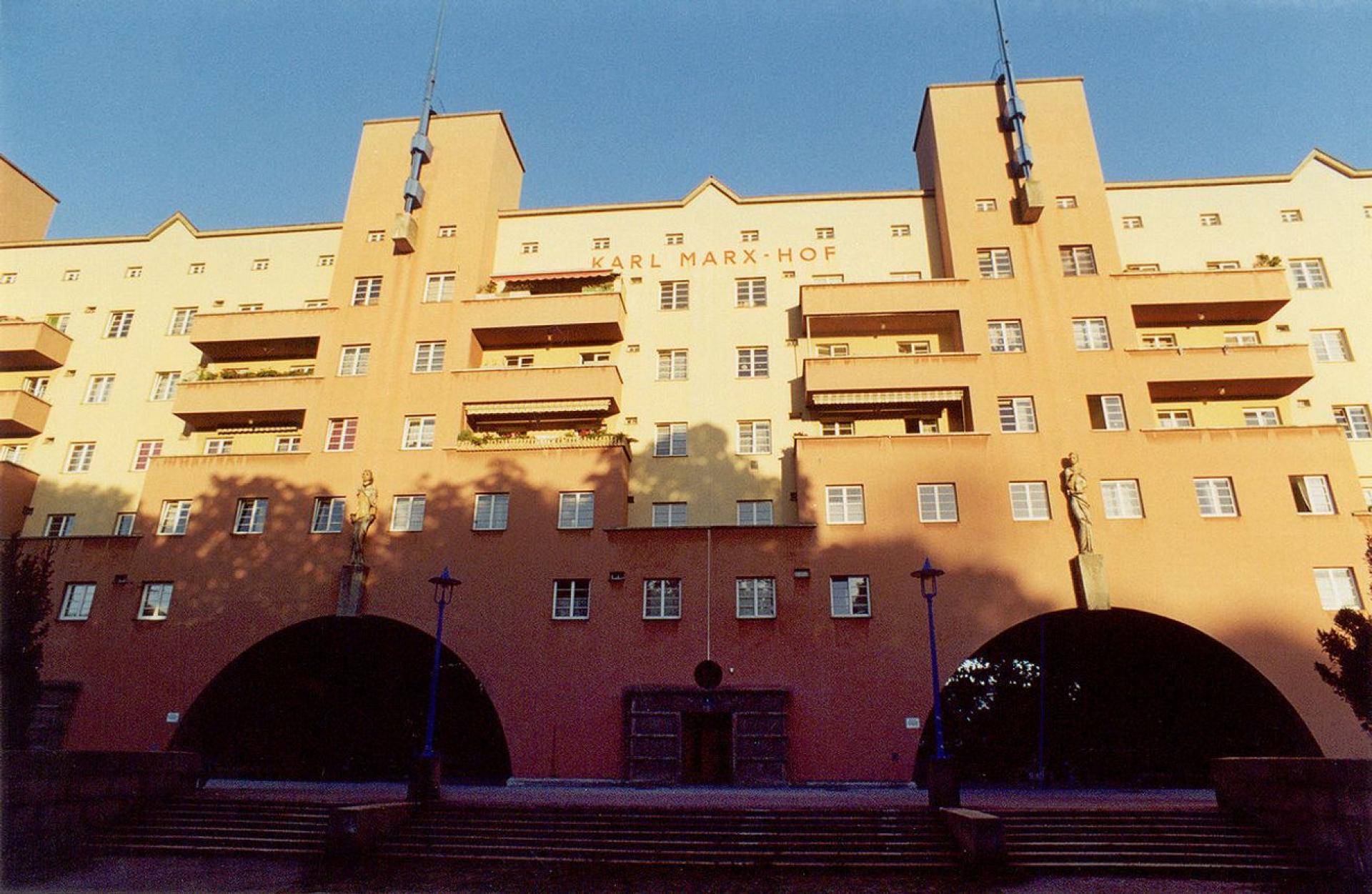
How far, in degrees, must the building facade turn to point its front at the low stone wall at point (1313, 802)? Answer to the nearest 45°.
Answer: approximately 45° to its left

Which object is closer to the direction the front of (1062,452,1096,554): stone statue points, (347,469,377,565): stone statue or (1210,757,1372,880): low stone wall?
the low stone wall

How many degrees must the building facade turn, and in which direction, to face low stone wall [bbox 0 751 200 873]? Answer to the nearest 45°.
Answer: approximately 45° to its right

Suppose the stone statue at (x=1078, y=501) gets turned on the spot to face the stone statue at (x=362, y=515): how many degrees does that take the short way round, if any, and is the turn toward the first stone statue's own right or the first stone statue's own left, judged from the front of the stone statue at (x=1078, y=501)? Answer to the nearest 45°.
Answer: approximately 45° to the first stone statue's own right

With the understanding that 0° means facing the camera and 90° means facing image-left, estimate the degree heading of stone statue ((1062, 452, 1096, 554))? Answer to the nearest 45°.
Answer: approximately 0°
